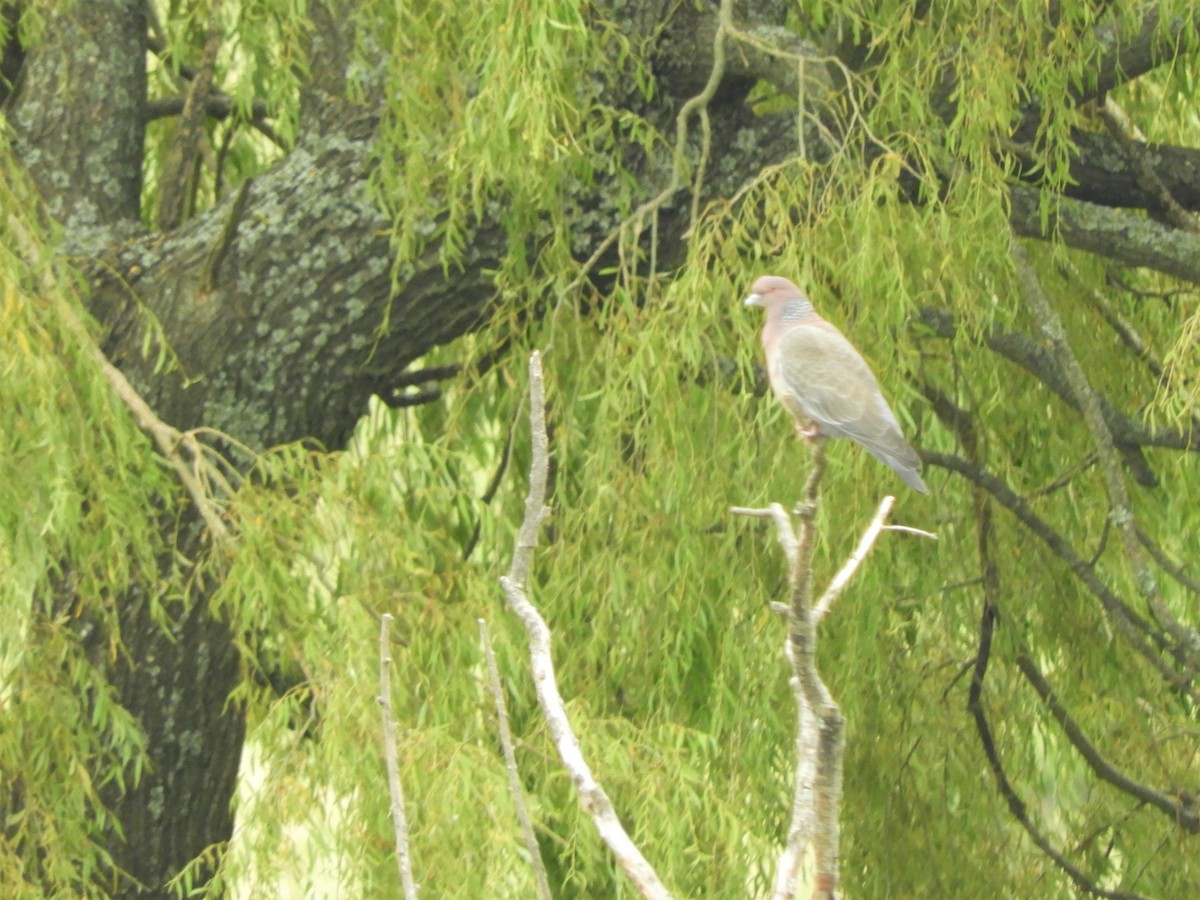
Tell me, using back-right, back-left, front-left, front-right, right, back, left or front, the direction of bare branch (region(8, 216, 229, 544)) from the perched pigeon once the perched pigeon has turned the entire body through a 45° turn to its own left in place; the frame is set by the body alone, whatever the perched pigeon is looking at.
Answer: front-right

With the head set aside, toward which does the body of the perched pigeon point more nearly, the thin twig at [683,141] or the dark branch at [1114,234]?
the thin twig

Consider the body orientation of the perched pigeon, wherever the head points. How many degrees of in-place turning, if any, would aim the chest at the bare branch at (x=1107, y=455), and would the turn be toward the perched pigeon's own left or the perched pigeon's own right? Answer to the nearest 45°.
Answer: approximately 135° to the perched pigeon's own right

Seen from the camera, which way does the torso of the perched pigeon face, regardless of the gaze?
to the viewer's left

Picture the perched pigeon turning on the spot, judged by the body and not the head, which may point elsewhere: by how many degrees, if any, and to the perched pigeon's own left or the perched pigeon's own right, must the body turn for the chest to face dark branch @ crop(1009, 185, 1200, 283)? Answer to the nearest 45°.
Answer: approximately 135° to the perched pigeon's own right

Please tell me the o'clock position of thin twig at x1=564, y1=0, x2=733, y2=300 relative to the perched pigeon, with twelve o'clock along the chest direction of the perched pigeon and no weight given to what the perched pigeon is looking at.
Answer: The thin twig is roughly at 2 o'clock from the perched pigeon.

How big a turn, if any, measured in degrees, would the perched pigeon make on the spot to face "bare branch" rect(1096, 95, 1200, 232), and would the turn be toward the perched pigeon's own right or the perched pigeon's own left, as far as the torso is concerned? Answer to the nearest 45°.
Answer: approximately 135° to the perched pigeon's own right

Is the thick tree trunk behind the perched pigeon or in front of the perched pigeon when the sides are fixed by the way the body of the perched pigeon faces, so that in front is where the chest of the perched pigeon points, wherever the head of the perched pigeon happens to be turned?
in front
